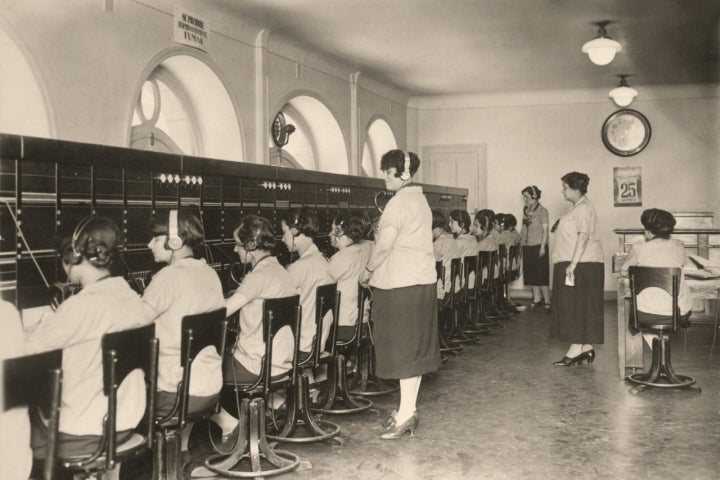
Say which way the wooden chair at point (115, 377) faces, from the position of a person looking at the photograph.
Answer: facing away from the viewer and to the left of the viewer

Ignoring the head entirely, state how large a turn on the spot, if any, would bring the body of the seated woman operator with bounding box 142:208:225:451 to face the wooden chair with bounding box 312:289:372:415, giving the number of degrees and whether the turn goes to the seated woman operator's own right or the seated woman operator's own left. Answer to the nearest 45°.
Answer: approximately 90° to the seated woman operator's own right

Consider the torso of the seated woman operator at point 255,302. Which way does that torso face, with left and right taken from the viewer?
facing away from the viewer and to the left of the viewer

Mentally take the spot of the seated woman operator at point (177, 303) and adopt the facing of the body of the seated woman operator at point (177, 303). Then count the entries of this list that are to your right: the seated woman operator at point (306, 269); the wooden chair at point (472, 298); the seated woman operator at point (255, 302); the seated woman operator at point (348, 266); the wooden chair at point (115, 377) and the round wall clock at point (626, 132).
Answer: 5

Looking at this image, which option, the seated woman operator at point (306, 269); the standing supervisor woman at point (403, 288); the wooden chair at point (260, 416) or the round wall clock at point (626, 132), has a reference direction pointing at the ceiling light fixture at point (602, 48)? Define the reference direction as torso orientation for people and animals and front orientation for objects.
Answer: the round wall clock

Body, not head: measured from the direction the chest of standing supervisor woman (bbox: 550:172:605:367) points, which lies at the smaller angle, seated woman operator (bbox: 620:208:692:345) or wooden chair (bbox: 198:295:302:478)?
the wooden chair

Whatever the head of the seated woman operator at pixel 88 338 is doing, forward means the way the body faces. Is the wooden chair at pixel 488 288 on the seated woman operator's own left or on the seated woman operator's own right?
on the seated woman operator's own right

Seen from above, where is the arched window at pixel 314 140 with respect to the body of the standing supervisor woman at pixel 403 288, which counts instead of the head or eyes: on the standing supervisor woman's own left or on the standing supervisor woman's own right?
on the standing supervisor woman's own right

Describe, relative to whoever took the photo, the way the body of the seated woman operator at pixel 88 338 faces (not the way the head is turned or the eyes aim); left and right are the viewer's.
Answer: facing away from the viewer and to the left of the viewer

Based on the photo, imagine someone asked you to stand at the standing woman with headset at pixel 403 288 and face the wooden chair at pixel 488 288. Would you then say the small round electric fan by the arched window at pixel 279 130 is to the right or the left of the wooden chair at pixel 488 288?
left

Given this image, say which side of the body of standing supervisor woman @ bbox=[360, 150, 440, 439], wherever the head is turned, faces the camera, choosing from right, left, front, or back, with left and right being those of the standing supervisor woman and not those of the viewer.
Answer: left
